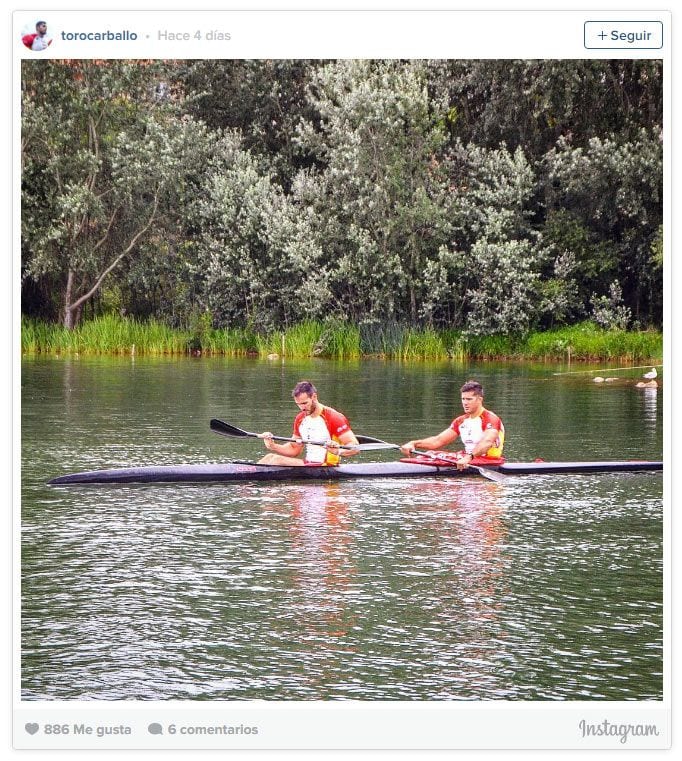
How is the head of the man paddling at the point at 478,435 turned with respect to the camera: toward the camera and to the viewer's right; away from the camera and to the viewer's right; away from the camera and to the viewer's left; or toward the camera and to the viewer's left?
toward the camera and to the viewer's left

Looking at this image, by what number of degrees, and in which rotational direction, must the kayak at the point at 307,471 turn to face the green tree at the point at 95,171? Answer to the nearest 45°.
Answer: approximately 90° to its right

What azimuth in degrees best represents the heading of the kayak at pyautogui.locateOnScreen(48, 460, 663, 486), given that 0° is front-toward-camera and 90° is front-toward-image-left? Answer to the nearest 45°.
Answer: approximately 90°

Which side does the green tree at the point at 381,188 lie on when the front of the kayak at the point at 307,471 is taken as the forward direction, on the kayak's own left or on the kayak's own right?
on the kayak's own right
